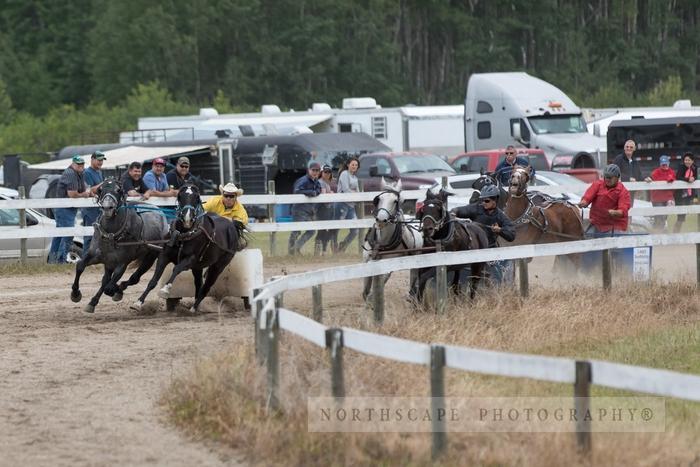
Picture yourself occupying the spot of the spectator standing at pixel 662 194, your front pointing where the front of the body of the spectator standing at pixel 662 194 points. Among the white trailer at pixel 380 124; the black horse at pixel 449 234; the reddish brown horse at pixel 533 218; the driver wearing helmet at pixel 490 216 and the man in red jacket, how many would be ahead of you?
4

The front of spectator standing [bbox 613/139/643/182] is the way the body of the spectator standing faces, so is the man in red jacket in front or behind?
in front

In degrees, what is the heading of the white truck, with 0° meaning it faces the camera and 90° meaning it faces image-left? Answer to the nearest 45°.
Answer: approximately 315°

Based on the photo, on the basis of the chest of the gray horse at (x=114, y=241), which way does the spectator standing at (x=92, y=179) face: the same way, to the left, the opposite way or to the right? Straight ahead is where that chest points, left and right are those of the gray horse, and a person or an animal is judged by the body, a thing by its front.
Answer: to the left

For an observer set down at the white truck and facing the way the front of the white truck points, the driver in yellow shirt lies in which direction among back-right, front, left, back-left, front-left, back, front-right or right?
front-right

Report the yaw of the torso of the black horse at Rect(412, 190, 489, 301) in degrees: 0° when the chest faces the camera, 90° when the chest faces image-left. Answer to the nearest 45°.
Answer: approximately 45°

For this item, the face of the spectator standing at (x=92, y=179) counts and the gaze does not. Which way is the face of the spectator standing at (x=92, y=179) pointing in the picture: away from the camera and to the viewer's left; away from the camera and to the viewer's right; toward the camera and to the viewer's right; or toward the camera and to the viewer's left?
toward the camera and to the viewer's right

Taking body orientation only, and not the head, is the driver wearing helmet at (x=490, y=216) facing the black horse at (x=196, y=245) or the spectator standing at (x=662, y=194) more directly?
the black horse

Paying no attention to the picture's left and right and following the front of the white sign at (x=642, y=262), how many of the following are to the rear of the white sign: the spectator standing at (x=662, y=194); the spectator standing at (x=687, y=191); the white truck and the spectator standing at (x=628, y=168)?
4

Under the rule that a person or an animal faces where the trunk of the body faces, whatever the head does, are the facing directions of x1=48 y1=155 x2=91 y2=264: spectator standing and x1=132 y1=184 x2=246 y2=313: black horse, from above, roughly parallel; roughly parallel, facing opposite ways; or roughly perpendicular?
roughly perpendicular
